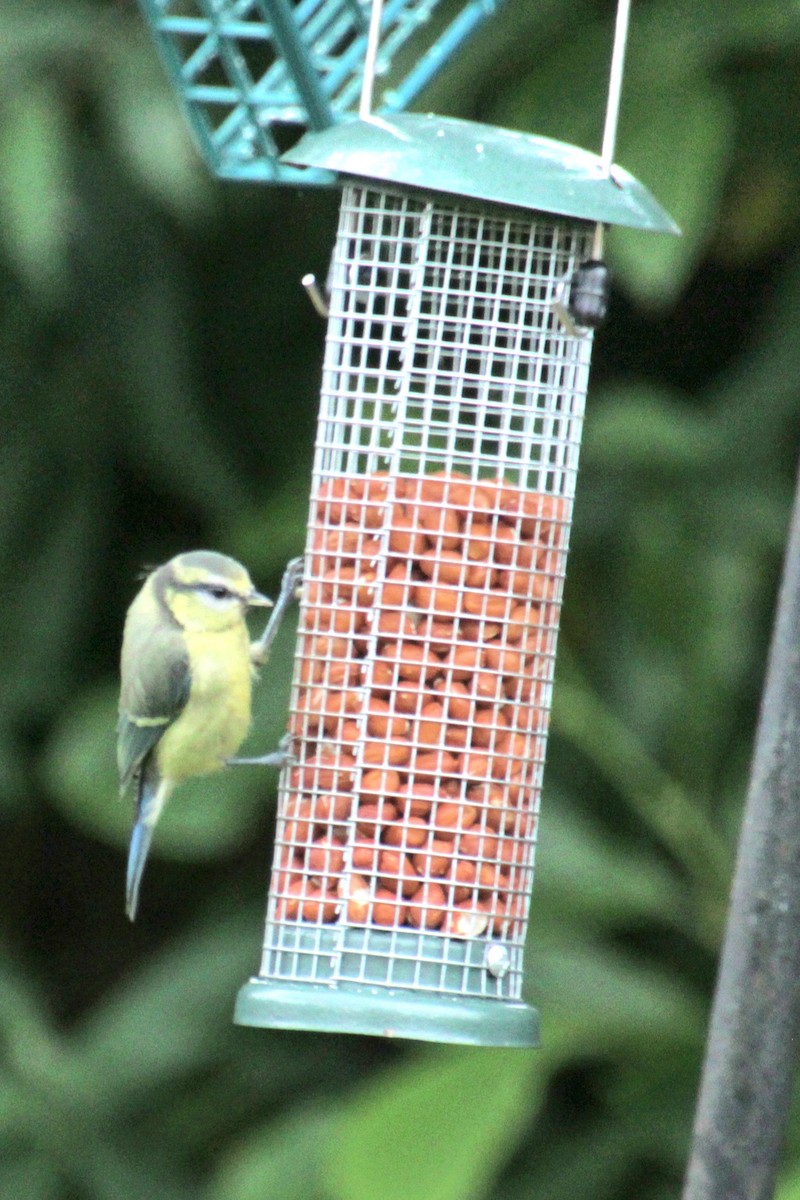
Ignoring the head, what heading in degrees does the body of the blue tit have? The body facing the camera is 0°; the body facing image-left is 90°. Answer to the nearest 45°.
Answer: approximately 270°
